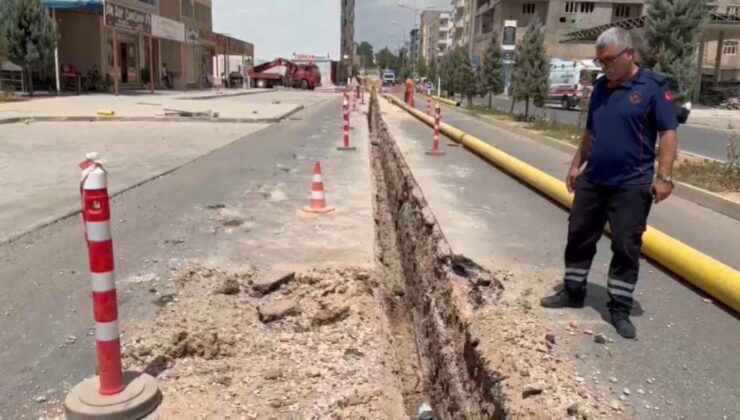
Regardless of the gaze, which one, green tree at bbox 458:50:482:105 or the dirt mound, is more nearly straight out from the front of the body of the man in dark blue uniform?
the dirt mound

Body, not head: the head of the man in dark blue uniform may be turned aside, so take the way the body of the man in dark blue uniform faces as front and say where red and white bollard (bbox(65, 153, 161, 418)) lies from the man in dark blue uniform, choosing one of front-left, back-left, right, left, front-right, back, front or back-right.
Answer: front

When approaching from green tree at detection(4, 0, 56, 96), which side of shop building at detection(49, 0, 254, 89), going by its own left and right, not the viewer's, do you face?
right

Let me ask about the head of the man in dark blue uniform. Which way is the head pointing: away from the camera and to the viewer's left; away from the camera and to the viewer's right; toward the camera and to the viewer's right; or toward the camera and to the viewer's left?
toward the camera and to the viewer's left

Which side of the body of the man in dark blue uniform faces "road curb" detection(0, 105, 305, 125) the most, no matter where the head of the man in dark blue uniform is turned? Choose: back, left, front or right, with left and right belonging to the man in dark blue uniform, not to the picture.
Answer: right

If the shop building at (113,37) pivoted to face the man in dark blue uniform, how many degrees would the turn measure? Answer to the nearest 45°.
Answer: approximately 45° to its right

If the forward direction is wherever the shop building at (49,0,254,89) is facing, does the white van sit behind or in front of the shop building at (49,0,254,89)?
in front

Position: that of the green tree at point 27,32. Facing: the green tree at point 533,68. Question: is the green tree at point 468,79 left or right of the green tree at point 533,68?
left

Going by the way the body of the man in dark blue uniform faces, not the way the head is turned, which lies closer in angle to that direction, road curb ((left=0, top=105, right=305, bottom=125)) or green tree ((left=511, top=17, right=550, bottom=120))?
the road curb

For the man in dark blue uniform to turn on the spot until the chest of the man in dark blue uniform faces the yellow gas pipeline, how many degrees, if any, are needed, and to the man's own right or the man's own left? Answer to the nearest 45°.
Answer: approximately 180°

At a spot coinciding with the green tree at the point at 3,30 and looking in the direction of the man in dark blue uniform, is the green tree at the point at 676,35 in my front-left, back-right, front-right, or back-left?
front-left

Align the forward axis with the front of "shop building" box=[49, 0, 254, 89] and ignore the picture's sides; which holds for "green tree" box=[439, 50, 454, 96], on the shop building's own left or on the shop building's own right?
on the shop building's own left

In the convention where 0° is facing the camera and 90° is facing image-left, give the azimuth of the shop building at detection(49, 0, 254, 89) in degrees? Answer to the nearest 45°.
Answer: approximately 315°

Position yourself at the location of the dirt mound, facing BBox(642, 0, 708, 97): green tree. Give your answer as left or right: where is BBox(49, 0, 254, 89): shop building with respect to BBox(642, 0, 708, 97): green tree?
left

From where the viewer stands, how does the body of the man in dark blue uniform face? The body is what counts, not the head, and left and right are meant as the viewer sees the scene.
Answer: facing the viewer and to the left of the viewer

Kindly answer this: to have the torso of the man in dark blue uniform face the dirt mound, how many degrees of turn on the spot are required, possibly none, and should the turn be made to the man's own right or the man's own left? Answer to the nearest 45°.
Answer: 0° — they already face it

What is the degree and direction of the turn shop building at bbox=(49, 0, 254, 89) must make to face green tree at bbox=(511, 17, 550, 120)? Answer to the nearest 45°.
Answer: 0° — it already faces it
